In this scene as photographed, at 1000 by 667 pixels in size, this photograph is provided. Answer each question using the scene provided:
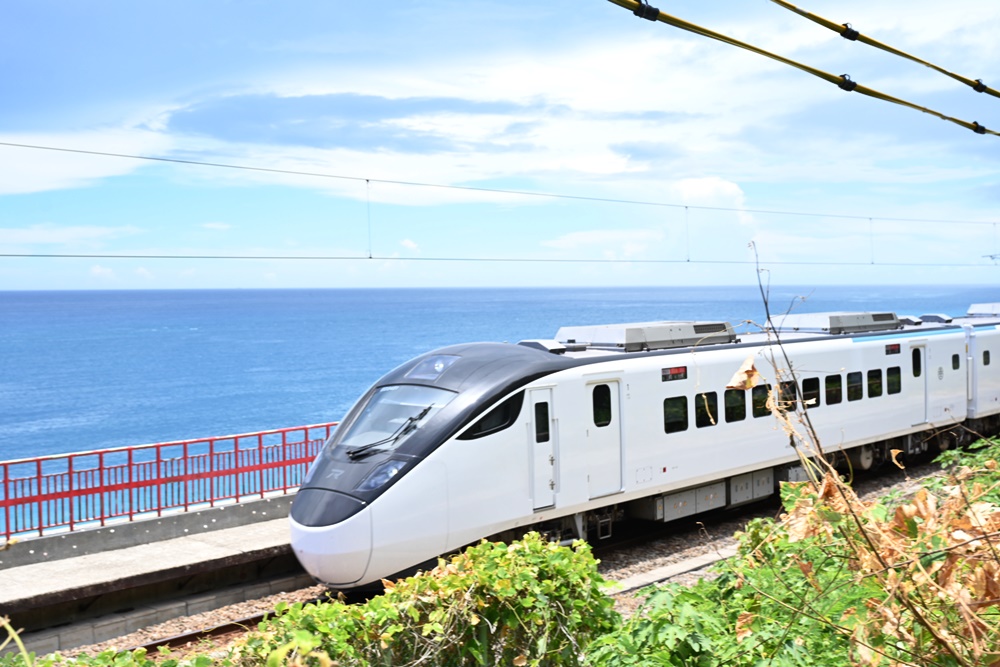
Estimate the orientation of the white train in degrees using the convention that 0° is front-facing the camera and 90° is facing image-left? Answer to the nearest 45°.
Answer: approximately 45°

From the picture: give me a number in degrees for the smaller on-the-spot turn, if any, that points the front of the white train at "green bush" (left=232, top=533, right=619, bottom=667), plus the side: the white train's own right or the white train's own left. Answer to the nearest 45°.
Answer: approximately 45° to the white train's own left

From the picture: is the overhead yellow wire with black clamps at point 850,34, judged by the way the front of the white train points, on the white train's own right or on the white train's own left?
on the white train's own left

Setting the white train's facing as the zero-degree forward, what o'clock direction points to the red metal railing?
The red metal railing is roughly at 2 o'clock from the white train.
